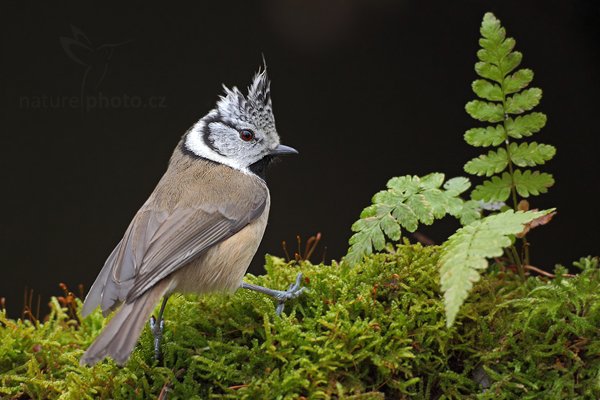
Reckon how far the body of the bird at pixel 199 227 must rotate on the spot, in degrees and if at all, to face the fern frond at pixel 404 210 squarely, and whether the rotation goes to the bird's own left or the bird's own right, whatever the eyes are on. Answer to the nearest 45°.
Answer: approximately 45° to the bird's own right

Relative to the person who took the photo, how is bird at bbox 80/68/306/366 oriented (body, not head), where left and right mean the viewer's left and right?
facing to the right of the viewer

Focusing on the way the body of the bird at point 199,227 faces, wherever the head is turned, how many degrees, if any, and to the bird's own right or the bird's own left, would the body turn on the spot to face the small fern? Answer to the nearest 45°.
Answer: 0° — it already faces it
